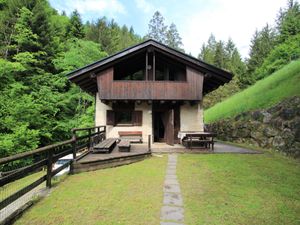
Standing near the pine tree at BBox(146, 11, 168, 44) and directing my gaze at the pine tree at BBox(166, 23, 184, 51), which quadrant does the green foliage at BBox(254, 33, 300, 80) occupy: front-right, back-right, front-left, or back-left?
front-right

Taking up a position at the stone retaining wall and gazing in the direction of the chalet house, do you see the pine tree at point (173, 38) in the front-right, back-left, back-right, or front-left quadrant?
front-right

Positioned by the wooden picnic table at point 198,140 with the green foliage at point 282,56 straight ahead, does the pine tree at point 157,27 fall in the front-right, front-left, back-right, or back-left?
front-left

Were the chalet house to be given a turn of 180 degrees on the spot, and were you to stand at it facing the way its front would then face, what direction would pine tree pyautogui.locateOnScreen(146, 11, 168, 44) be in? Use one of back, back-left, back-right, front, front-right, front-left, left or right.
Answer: front

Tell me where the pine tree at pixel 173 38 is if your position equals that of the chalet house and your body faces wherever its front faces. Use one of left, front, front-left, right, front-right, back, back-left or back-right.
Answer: back

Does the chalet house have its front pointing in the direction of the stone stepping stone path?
yes

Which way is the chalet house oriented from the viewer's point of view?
toward the camera

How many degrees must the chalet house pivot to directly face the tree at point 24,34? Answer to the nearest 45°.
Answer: approximately 135° to its right

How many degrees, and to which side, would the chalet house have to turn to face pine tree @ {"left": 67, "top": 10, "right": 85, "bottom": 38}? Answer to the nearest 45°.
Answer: approximately 135° to its right

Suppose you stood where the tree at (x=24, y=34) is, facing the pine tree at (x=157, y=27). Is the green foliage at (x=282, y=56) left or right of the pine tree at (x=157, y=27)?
right

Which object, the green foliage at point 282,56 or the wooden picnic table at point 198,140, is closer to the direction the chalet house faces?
the wooden picnic table

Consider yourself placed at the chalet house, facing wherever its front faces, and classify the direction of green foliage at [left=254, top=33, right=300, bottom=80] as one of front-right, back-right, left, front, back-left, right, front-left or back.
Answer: back-left

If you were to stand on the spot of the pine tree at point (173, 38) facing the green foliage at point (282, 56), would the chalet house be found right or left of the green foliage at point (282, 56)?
right

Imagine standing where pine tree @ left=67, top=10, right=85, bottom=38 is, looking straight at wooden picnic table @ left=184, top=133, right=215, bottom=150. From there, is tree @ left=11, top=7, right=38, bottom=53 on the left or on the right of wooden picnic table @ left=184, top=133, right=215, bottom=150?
right

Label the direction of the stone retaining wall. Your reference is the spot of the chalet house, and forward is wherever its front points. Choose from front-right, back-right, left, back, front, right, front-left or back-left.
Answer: left
